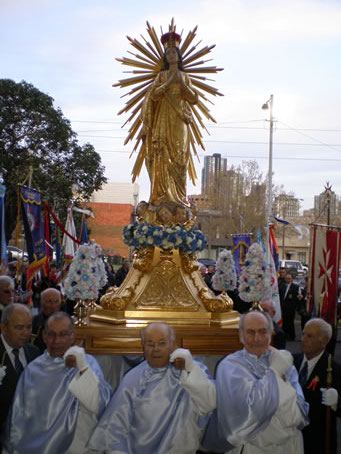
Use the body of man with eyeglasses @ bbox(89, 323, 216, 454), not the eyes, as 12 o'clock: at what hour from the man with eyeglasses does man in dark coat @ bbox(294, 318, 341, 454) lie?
The man in dark coat is roughly at 8 o'clock from the man with eyeglasses.

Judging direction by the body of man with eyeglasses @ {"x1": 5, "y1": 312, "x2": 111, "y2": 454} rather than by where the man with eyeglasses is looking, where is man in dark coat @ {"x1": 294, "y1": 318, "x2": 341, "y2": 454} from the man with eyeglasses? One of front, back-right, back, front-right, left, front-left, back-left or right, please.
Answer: left

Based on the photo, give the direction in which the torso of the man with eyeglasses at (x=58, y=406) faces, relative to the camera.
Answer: toward the camera

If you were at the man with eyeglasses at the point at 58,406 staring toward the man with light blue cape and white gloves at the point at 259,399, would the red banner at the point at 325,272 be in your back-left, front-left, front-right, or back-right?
front-left

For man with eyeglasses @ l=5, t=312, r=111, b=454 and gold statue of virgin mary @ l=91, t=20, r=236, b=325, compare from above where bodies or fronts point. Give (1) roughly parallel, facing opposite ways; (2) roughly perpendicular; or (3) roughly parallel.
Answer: roughly parallel

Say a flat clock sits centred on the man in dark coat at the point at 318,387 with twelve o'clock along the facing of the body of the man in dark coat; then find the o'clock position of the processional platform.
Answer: The processional platform is roughly at 3 o'clock from the man in dark coat.

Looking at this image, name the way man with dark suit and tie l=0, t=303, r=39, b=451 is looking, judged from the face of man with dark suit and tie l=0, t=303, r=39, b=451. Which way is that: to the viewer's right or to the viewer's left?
to the viewer's right

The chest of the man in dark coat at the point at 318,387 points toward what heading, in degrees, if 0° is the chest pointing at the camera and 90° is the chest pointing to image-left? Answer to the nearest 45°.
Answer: approximately 45°

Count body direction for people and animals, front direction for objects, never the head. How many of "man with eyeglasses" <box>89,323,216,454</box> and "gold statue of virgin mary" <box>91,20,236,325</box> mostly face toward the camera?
2

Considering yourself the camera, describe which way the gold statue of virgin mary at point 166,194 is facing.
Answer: facing the viewer

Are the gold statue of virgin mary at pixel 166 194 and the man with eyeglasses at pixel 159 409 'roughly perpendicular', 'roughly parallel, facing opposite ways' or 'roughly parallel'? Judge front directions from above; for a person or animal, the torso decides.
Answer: roughly parallel

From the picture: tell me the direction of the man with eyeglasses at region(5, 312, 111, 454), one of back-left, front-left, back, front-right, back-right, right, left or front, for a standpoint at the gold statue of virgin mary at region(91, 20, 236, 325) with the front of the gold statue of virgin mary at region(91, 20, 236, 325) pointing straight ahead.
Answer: front
